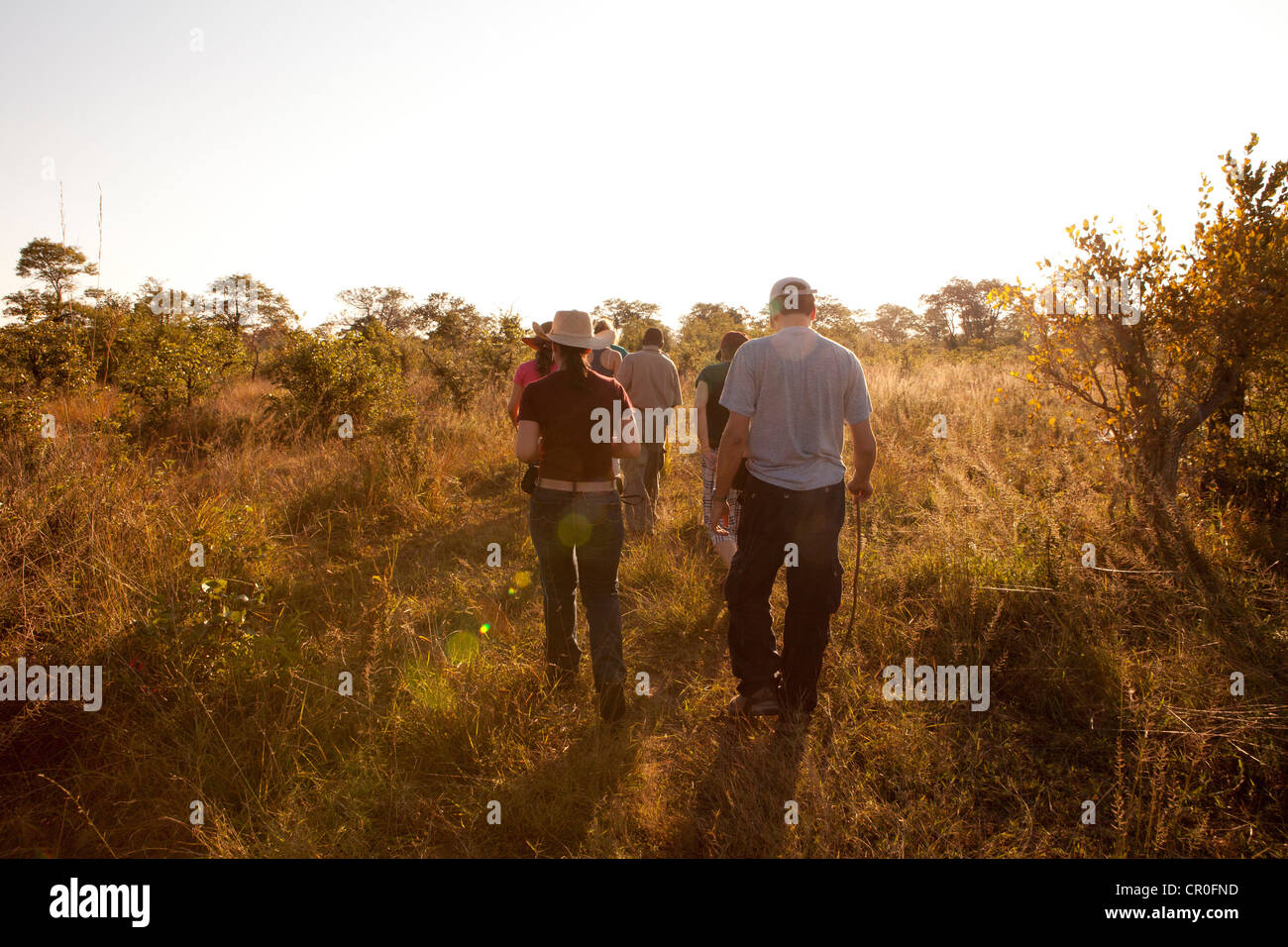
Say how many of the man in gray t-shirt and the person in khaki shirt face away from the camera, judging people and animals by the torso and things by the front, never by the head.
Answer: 2

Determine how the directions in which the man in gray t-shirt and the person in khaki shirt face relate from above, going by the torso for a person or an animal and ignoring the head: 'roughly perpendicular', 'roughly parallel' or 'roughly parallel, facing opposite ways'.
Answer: roughly parallel

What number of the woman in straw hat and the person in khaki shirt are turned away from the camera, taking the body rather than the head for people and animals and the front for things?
2

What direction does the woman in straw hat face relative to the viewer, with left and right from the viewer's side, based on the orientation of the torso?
facing away from the viewer

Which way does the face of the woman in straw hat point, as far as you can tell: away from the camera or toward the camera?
away from the camera

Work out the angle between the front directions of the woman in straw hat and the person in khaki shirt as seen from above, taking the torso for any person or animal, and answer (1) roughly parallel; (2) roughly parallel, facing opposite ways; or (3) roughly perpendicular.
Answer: roughly parallel

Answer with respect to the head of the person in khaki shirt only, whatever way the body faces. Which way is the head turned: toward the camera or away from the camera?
away from the camera

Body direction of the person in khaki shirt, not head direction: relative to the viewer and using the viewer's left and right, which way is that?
facing away from the viewer

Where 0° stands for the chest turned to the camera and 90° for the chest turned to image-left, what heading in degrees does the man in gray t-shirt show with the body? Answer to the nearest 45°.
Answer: approximately 180°

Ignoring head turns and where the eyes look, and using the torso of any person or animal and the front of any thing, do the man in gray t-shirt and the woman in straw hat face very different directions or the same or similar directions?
same or similar directions
